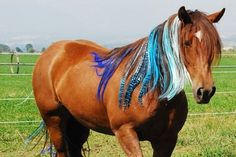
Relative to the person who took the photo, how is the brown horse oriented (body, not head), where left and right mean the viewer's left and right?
facing the viewer and to the right of the viewer
